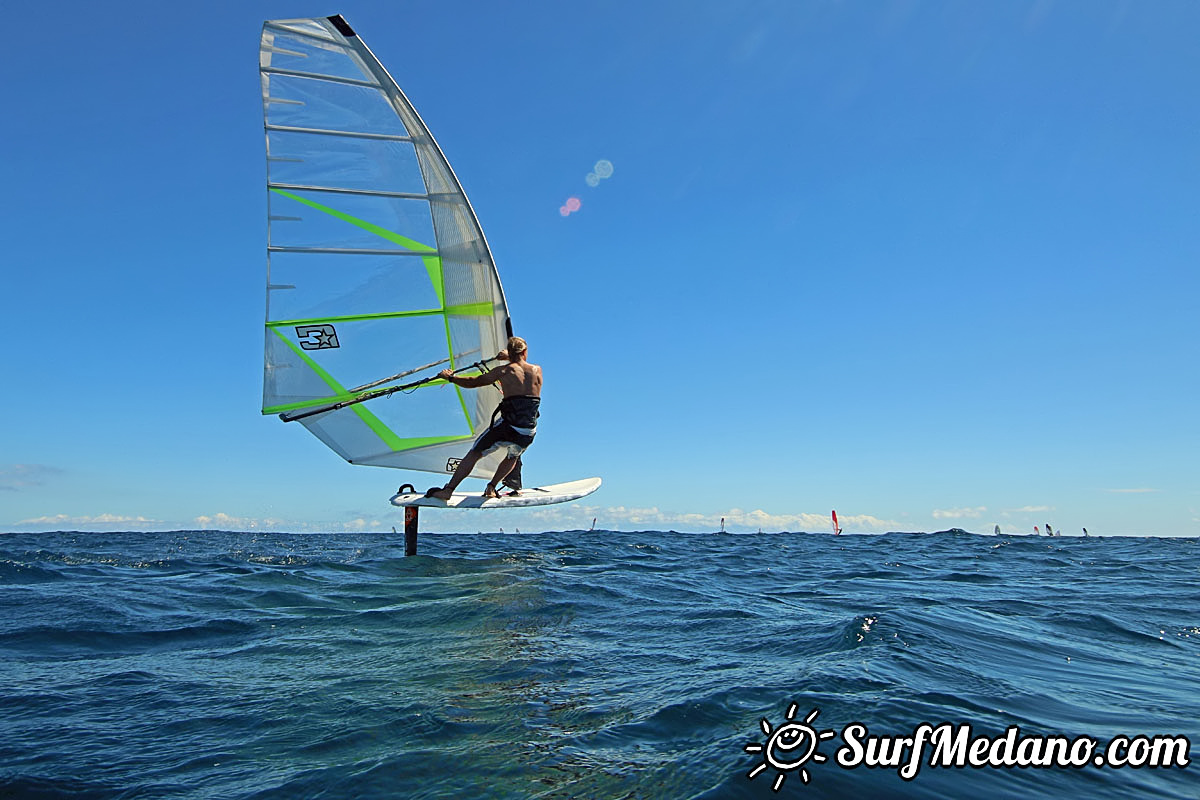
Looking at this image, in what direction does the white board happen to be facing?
to the viewer's right
